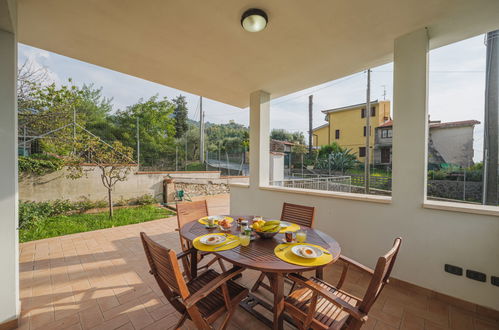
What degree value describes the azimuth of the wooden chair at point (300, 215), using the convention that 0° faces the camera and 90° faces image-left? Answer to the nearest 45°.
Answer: approximately 45°

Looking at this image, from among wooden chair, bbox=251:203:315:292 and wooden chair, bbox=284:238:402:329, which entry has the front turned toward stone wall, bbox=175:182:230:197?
wooden chair, bbox=284:238:402:329

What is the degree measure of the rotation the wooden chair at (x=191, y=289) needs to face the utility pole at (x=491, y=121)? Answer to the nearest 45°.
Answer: approximately 45° to its right

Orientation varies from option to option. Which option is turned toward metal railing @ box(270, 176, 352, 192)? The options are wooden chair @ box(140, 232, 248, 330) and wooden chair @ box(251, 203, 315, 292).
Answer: wooden chair @ box(140, 232, 248, 330)

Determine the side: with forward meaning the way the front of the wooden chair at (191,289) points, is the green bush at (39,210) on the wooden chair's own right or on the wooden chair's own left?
on the wooden chair's own left

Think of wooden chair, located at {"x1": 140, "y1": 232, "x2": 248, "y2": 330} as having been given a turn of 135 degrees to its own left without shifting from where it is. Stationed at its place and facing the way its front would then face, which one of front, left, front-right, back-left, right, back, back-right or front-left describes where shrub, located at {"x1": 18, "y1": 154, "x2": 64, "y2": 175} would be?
front-right

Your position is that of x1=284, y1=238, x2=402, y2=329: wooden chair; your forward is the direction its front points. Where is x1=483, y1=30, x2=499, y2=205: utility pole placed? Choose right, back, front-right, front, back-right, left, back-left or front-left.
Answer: right

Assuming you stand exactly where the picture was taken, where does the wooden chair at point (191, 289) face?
facing away from the viewer and to the right of the viewer

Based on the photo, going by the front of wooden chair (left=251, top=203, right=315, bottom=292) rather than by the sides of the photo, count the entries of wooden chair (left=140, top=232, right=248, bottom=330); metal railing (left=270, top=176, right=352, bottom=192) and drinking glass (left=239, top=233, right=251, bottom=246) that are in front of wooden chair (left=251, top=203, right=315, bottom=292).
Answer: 2

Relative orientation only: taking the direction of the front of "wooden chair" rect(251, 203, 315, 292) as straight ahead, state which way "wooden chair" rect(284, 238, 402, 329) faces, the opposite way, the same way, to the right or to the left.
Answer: to the right
